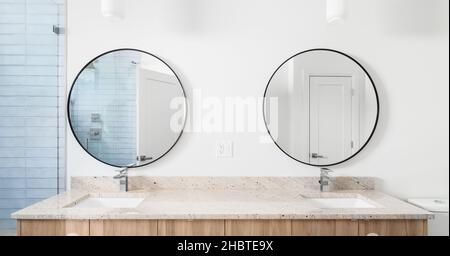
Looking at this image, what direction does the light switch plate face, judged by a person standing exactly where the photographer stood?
facing the viewer

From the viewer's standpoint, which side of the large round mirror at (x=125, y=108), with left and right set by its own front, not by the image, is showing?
front

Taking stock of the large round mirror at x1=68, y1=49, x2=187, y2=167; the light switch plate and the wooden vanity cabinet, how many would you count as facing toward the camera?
3

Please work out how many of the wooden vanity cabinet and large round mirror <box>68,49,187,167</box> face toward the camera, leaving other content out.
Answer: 2

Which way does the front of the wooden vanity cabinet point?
toward the camera
